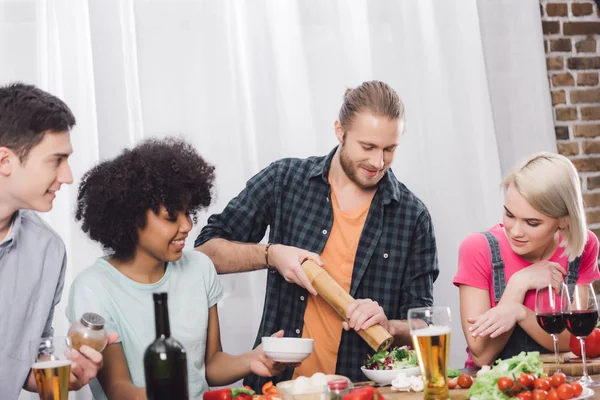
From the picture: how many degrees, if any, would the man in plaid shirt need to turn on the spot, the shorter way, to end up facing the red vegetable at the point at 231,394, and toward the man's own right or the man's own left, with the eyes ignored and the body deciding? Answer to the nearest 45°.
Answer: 0° — they already face it

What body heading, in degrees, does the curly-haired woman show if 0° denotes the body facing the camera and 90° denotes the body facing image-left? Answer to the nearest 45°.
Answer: approximately 315°

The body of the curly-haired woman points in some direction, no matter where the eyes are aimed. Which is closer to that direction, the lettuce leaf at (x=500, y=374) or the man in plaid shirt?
the lettuce leaf

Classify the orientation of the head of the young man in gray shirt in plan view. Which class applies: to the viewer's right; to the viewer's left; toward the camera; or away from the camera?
to the viewer's right

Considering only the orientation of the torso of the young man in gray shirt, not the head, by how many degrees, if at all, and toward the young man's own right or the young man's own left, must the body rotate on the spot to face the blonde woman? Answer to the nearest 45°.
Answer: approximately 45° to the young man's own left

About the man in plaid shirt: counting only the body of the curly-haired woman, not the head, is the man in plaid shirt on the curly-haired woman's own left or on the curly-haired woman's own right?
on the curly-haired woman's own left
